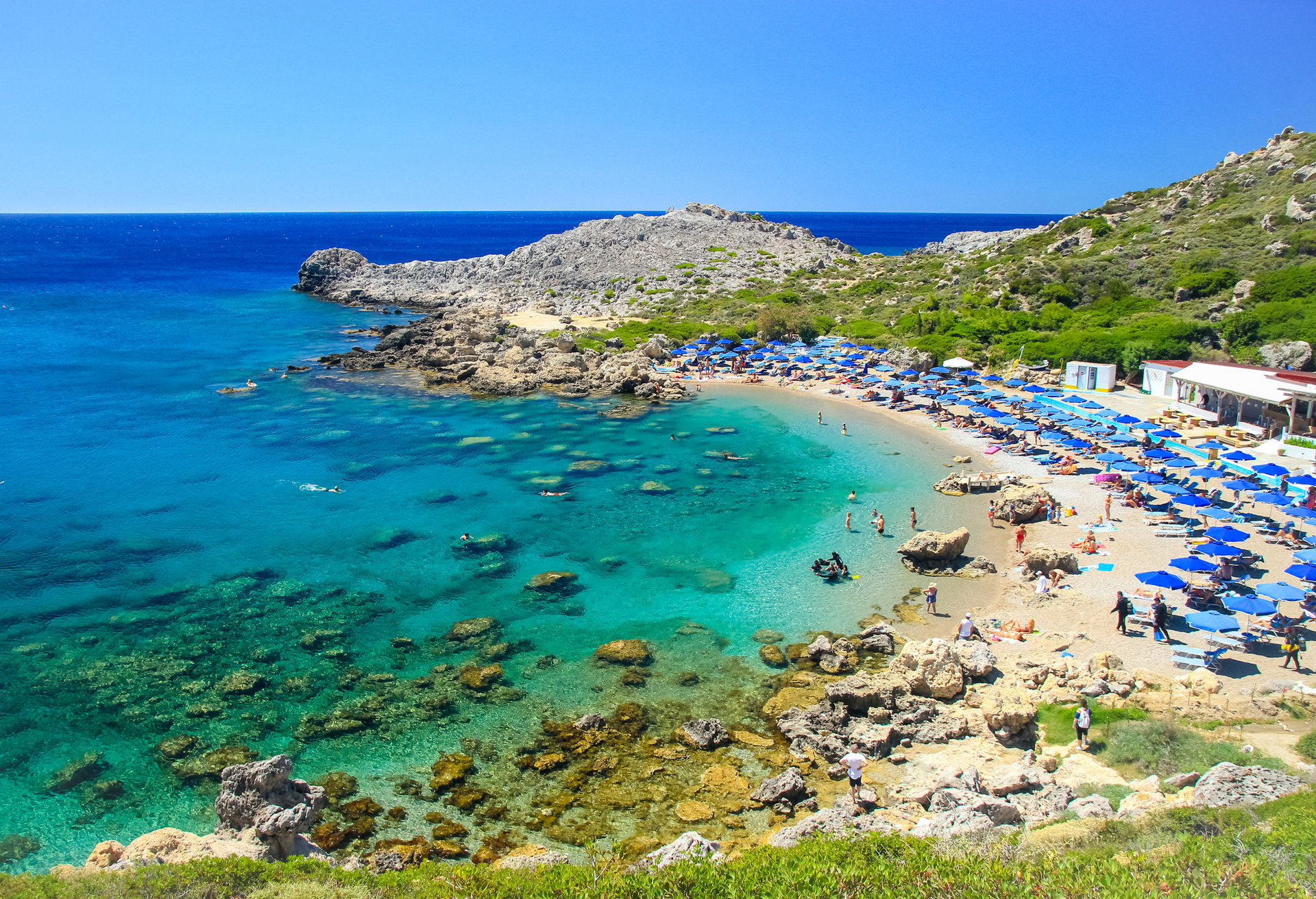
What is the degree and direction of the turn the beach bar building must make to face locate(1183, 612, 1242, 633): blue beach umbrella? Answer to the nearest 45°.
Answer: approximately 45° to its left

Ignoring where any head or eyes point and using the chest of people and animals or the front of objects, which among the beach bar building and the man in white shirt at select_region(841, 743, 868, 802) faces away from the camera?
the man in white shirt

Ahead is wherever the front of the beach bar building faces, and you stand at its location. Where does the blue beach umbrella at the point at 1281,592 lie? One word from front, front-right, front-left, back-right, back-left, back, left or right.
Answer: front-left

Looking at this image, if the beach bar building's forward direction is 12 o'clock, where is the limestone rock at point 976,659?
The limestone rock is roughly at 11 o'clock from the beach bar building.

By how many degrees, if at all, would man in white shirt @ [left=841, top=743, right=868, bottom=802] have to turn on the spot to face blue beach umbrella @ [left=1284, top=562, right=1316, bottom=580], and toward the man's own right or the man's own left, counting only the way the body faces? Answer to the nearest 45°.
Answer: approximately 45° to the man's own right

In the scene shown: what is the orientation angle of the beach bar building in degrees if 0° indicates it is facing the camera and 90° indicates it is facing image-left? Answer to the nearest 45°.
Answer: approximately 45°

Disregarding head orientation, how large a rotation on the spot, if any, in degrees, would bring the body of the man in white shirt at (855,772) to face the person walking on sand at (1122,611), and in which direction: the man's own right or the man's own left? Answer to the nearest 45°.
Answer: approximately 45° to the man's own right

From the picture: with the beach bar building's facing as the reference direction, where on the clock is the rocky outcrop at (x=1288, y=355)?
The rocky outcrop is roughly at 5 o'clock from the beach bar building.

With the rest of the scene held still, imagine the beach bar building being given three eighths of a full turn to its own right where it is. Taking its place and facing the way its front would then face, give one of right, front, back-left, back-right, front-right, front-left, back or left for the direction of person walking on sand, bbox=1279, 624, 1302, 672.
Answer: back

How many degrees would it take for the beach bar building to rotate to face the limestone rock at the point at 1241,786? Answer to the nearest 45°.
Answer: approximately 45° to its left

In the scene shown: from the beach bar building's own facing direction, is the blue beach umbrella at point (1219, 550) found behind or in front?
in front

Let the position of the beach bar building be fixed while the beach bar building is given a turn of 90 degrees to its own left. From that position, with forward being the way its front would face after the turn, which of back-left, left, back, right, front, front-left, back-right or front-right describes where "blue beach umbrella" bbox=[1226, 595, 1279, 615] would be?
front-right

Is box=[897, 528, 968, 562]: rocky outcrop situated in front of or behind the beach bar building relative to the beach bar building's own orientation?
in front
